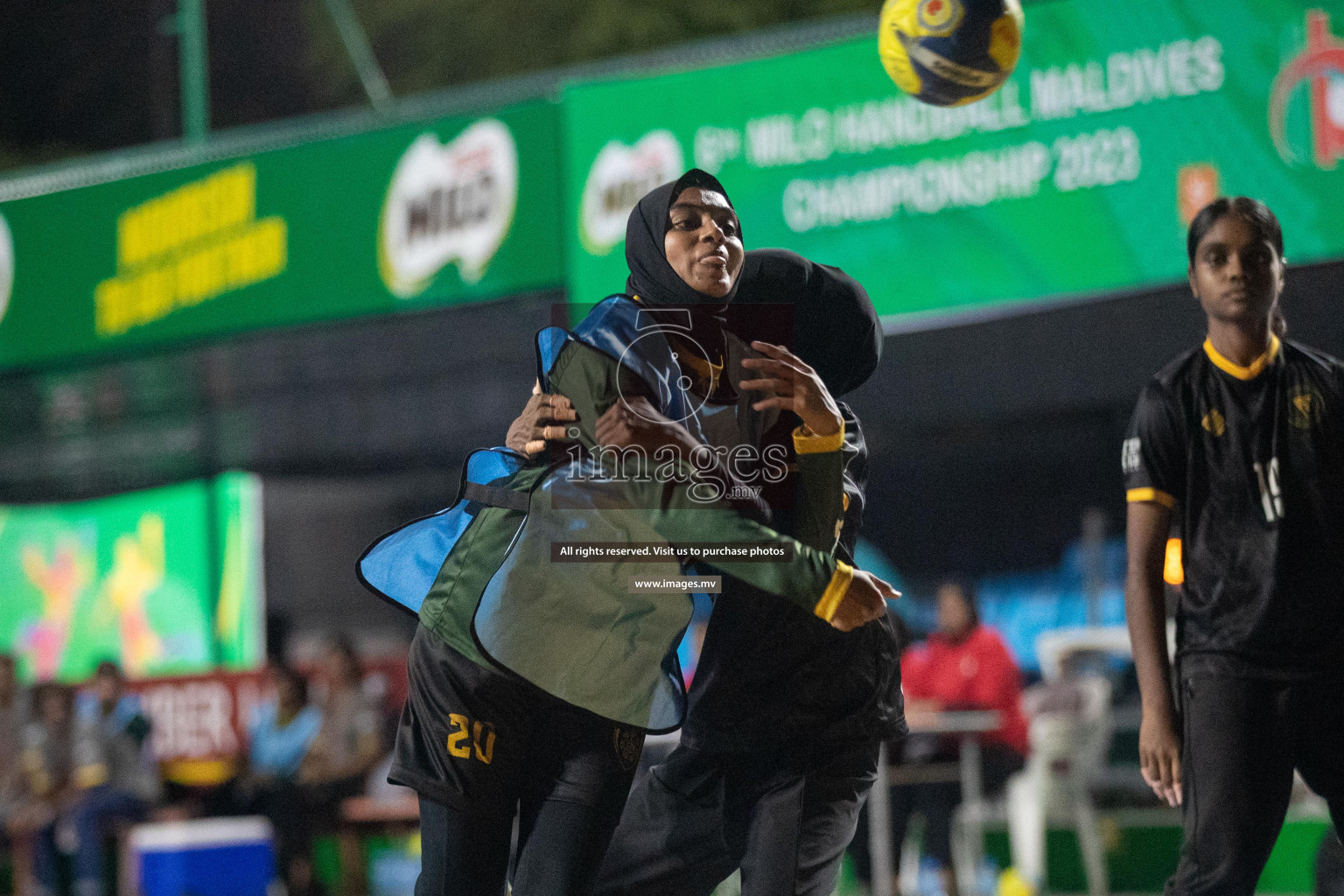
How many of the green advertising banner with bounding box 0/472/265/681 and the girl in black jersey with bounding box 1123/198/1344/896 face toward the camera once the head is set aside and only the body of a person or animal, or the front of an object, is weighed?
2

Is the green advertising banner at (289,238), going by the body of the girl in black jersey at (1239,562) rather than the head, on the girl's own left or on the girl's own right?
on the girl's own right

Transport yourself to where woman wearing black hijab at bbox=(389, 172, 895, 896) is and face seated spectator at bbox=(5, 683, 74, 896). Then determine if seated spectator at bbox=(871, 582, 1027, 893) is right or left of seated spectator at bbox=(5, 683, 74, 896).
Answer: right

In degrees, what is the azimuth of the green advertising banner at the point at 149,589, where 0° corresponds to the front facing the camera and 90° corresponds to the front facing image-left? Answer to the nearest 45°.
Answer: approximately 0°

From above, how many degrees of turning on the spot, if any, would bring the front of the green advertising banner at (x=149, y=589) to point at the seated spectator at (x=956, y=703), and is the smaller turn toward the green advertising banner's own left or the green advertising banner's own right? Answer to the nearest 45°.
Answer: approximately 45° to the green advertising banner's own left

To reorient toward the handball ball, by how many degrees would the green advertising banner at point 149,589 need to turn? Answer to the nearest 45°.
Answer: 0° — it already faces it
